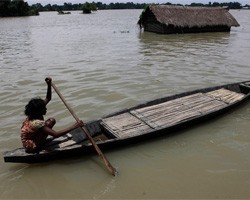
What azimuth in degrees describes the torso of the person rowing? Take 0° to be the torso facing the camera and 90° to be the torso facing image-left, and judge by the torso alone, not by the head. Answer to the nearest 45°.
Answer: approximately 225°

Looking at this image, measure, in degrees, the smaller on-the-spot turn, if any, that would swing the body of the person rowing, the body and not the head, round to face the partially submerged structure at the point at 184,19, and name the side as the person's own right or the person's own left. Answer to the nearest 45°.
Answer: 0° — they already face it
